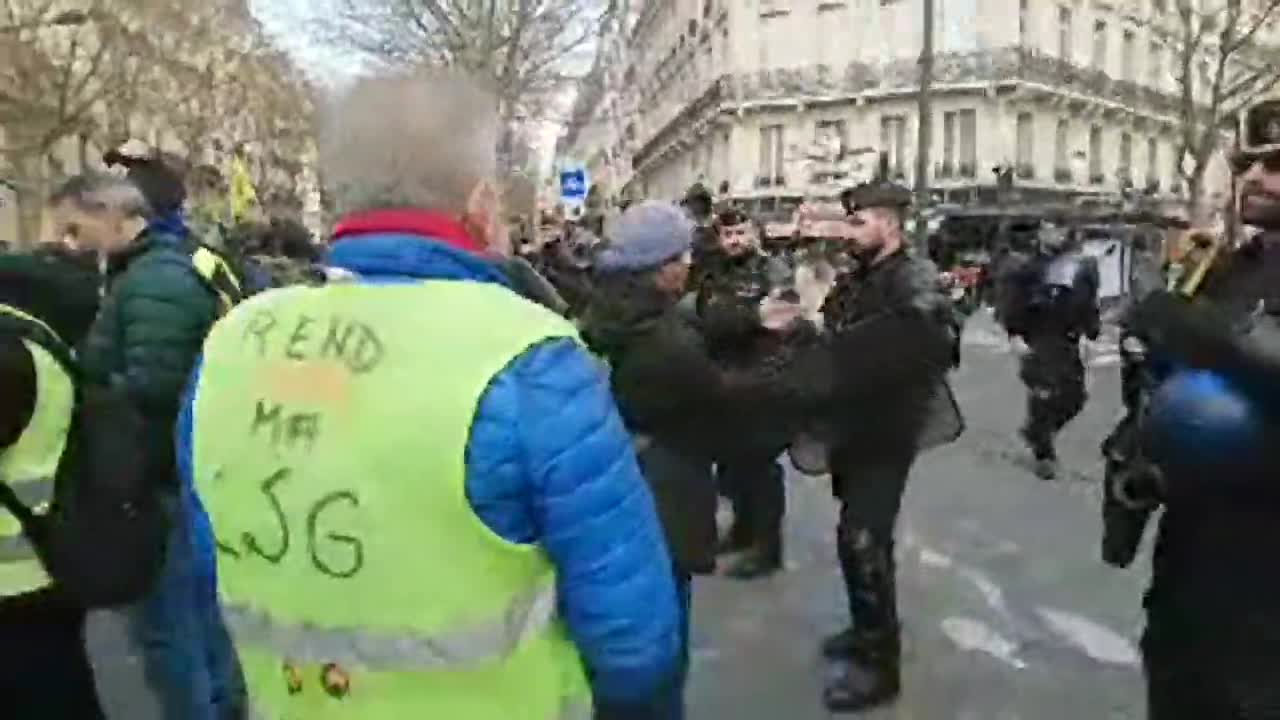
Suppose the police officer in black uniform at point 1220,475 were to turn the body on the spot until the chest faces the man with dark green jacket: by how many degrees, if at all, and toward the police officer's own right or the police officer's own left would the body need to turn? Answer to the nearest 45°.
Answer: approximately 45° to the police officer's own right

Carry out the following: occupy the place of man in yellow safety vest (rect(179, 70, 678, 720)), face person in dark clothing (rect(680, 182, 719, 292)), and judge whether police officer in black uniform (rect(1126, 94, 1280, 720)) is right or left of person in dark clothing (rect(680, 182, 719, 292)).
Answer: right

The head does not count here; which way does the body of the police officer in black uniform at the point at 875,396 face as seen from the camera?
to the viewer's left

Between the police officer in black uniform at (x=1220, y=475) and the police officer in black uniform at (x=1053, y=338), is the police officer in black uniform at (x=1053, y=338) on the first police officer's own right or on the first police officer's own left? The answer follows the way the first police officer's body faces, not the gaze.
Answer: on the first police officer's own right

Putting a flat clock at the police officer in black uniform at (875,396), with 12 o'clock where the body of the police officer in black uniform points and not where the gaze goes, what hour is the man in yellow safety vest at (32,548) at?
The man in yellow safety vest is roughly at 10 o'clock from the police officer in black uniform.

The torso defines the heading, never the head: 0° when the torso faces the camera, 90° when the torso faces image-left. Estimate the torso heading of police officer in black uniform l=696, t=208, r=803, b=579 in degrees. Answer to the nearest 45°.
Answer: approximately 45°

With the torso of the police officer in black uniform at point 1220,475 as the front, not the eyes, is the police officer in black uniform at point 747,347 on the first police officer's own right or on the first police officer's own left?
on the first police officer's own right

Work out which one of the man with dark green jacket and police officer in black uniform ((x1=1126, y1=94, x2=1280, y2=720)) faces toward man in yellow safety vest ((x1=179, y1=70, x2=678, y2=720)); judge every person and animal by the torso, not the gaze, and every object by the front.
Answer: the police officer in black uniform

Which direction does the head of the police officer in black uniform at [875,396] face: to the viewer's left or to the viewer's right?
to the viewer's left
